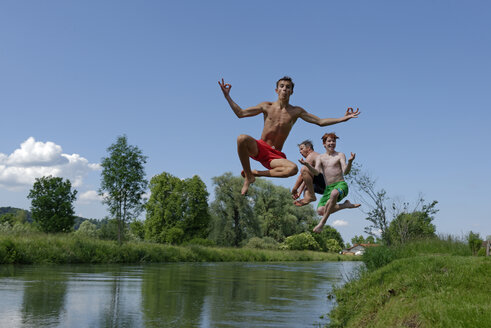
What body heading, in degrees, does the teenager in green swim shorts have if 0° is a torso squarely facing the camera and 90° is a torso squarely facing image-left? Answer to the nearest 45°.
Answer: approximately 0°

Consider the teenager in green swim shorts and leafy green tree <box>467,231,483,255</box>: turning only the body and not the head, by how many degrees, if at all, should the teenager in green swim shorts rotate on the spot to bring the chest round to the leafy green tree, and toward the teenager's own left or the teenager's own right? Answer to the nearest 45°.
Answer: approximately 180°

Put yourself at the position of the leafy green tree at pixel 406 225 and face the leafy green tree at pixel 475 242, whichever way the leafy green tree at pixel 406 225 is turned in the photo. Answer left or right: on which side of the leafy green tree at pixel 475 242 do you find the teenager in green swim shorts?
right
